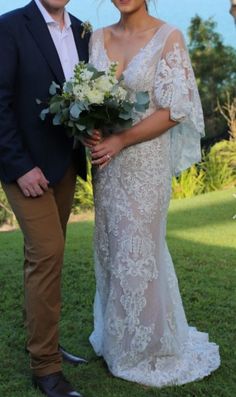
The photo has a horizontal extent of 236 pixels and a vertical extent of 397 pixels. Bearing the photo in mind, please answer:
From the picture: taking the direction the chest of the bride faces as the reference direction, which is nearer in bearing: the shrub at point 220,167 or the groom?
the groom

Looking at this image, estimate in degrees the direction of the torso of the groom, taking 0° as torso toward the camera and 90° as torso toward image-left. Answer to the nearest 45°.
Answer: approximately 315°

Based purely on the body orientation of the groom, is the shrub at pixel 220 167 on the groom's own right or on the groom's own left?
on the groom's own left

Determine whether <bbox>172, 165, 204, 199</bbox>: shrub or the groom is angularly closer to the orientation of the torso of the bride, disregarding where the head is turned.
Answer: the groom

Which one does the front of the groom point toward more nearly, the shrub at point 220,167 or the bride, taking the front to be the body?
the bride

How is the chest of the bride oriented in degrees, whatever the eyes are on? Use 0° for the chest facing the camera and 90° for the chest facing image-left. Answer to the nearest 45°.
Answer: approximately 45°

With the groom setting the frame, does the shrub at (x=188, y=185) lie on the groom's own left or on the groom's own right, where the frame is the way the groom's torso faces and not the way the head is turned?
on the groom's own left

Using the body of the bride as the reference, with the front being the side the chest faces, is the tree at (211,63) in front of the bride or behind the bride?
behind

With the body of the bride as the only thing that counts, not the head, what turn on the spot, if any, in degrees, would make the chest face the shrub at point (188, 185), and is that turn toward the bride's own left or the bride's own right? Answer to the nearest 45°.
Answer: approximately 135° to the bride's own right

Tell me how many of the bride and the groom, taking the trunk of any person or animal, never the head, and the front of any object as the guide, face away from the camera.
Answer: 0

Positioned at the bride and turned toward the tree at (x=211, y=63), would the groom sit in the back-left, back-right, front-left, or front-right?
back-left
